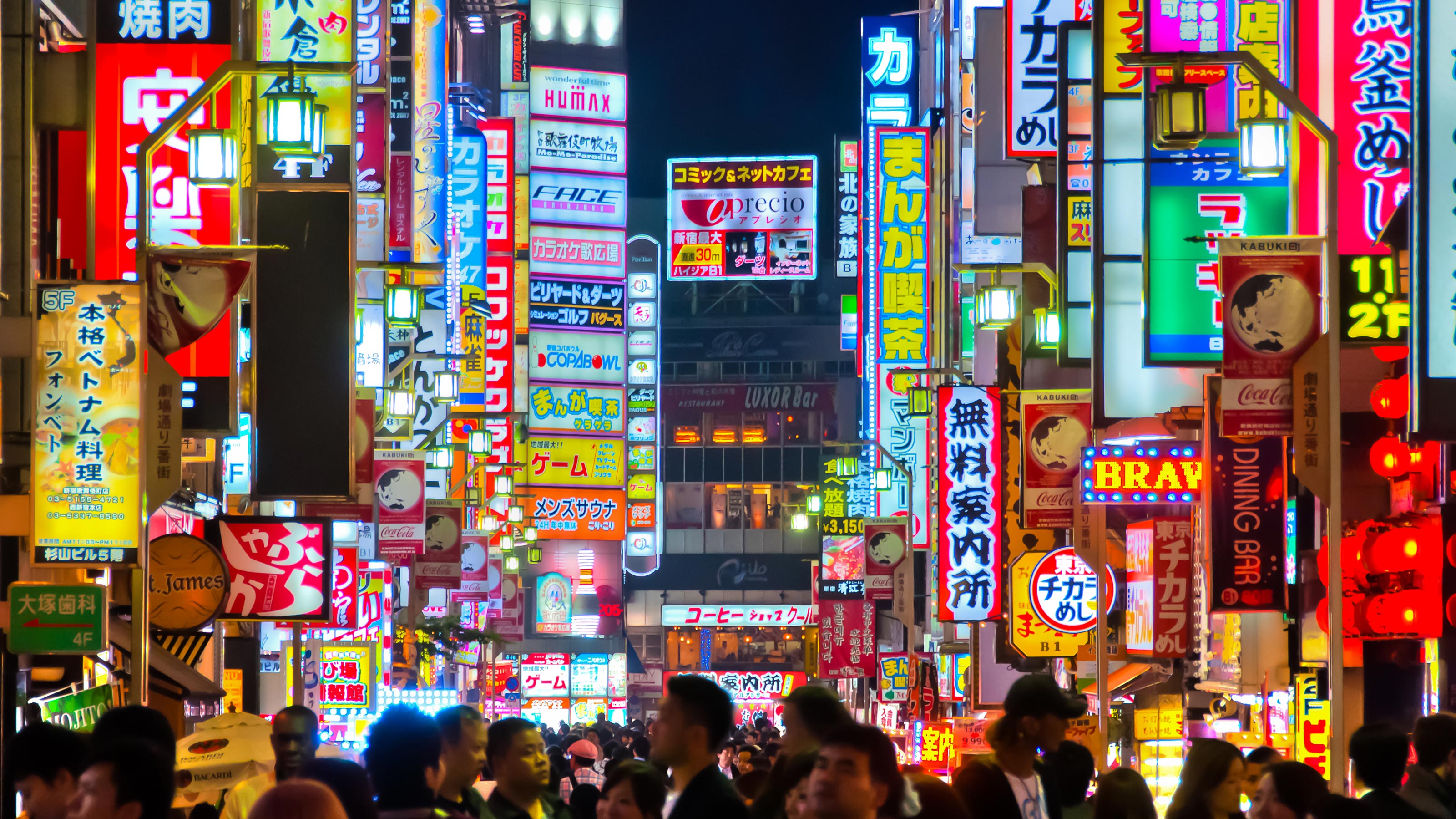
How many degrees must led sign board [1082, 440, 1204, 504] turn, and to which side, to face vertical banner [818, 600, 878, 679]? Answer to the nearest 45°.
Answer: approximately 180°

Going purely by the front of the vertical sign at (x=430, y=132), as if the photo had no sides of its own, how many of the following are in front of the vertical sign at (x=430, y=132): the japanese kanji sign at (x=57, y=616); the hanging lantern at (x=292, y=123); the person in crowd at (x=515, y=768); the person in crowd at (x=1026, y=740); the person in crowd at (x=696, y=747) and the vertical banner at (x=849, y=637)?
5

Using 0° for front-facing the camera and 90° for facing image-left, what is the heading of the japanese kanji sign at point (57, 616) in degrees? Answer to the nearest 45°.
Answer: approximately 0°

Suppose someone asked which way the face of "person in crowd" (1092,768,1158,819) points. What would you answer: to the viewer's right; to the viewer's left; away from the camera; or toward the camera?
away from the camera

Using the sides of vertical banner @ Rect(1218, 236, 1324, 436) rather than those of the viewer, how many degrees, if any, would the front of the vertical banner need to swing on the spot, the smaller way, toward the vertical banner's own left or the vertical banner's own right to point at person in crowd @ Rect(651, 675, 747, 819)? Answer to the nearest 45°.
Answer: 0° — it already faces them

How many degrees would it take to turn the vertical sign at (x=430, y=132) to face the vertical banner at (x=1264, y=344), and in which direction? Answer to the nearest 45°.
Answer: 0° — it already faces it

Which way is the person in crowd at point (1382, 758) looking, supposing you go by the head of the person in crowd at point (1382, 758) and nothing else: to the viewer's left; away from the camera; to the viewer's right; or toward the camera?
away from the camera

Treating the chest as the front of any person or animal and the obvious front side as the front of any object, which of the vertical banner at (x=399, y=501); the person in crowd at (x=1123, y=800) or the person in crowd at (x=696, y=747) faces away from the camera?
the person in crowd at (x=1123, y=800)
